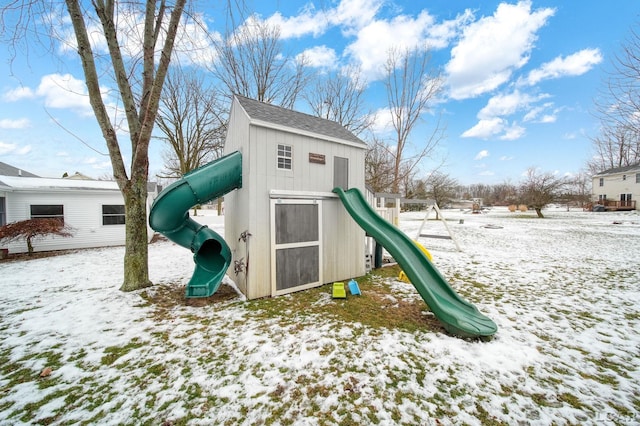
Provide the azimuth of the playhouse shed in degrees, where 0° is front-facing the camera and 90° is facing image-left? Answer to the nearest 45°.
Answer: approximately 315°

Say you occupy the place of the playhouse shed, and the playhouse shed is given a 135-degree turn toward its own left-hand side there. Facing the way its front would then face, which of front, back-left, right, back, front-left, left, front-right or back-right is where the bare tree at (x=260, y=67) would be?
front

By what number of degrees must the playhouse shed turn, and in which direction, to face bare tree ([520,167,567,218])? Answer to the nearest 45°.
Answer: approximately 90° to its left

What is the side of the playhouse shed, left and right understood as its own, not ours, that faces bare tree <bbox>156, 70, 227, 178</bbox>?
back

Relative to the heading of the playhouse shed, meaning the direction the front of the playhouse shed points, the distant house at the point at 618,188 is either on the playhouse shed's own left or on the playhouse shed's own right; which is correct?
on the playhouse shed's own left
